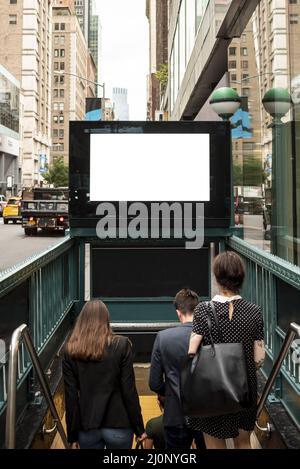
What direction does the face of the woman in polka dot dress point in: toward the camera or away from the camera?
away from the camera

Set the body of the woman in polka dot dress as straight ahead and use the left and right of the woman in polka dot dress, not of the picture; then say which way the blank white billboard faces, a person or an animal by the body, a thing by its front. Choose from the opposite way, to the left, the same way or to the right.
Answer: the opposite way

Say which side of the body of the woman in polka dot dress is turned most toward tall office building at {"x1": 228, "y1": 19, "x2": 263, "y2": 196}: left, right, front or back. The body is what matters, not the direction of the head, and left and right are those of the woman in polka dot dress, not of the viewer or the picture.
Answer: front

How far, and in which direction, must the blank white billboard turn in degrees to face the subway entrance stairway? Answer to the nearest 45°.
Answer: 0° — it already faces it

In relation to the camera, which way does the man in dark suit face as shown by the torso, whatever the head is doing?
away from the camera

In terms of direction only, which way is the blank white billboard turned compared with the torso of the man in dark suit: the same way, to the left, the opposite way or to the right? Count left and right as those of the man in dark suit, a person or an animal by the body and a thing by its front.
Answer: the opposite way

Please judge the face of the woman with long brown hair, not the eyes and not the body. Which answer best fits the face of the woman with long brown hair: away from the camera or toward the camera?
away from the camera

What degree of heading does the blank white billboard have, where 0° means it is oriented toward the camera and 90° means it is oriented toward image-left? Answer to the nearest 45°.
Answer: approximately 0°

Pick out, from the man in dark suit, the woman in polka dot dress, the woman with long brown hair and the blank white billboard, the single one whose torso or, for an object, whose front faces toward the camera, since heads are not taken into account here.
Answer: the blank white billboard

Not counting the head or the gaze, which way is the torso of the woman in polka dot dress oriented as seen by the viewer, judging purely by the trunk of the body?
away from the camera

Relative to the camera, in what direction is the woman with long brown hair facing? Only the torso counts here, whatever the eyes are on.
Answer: away from the camera

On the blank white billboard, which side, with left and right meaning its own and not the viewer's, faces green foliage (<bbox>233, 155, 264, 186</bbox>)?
back
